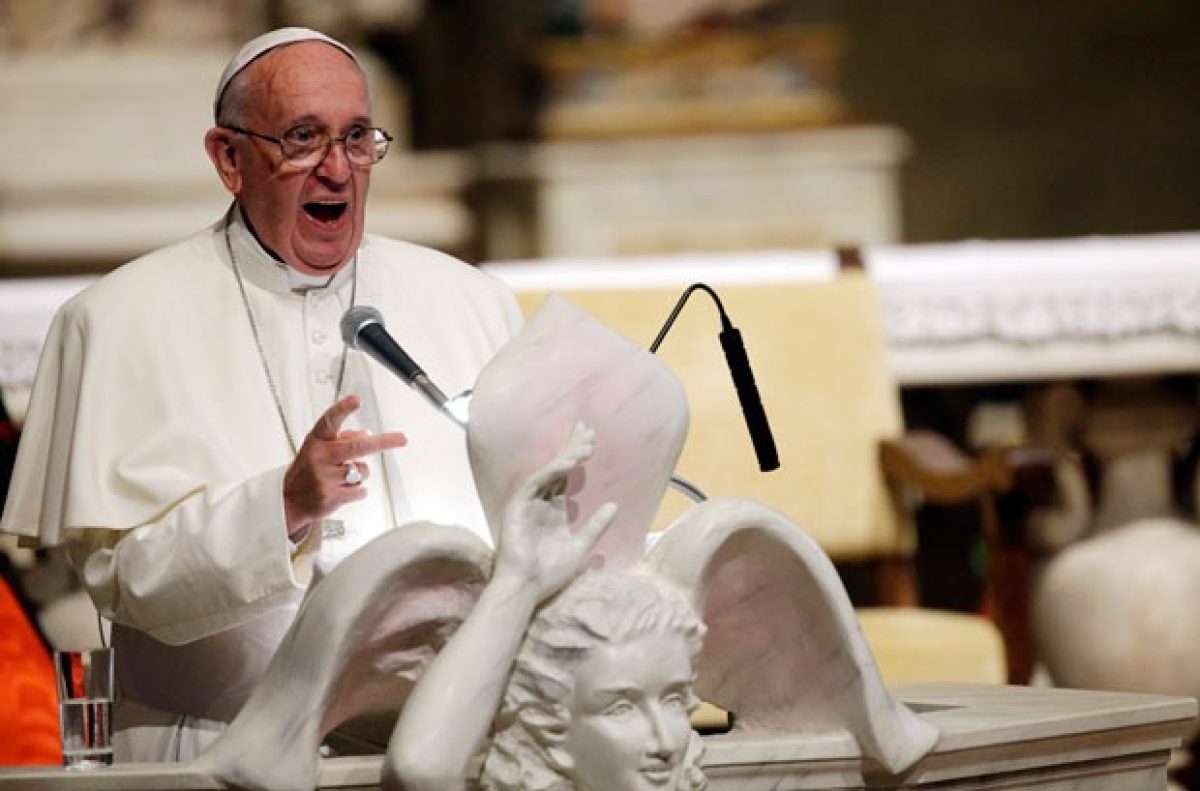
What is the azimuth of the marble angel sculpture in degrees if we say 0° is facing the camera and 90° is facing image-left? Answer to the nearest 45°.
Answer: approximately 315°

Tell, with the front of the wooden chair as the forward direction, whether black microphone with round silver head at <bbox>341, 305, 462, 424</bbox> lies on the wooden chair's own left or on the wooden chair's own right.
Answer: on the wooden chair's own right

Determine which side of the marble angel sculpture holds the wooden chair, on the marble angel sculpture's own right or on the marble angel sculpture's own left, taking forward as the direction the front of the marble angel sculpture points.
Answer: on the marble angel sculpture's own left

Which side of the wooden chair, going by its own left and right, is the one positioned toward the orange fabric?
right

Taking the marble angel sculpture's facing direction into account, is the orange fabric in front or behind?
behind

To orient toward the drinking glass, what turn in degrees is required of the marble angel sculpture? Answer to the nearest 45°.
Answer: approximately 135° to its right

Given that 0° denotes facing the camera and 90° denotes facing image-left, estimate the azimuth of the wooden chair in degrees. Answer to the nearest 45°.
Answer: approximately 315°

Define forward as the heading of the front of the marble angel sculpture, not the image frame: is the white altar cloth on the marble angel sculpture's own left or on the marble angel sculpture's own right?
on the marble angel sculpture's own left

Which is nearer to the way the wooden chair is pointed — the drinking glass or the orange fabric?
the drinking glass
